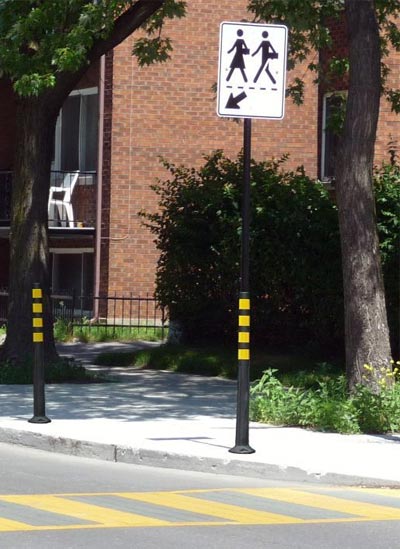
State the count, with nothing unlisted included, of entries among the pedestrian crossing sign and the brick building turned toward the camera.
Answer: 2

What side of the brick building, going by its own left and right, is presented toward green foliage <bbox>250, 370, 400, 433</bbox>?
front

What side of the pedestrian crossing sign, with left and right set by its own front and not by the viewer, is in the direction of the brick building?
back

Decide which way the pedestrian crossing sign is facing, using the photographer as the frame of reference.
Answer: facing the viewer

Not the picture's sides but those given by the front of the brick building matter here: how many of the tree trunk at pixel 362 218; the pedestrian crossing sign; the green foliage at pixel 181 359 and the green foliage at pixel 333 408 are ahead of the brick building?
4

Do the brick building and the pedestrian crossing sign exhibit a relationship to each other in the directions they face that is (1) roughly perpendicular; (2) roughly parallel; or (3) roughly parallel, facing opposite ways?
roughly parallel

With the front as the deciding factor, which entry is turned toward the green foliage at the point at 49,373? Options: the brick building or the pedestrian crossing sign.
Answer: the brick building

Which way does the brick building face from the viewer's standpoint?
toward the camera

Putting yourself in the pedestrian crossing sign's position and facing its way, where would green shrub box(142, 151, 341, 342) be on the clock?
The green shrub is roughly at 6 o'clock from the pedestrian crossing sign.

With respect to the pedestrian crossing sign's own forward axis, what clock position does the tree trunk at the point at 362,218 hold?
The tree trunk is roughly at 7 o'clock from the pedestrian crossing sign.

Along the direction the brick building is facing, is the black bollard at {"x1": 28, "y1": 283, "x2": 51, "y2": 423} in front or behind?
in front

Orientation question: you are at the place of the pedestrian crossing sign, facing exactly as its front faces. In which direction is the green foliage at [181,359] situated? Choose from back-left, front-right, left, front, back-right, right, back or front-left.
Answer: back

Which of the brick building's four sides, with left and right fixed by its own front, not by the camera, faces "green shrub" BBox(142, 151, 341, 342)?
front

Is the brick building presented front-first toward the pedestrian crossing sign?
yes
